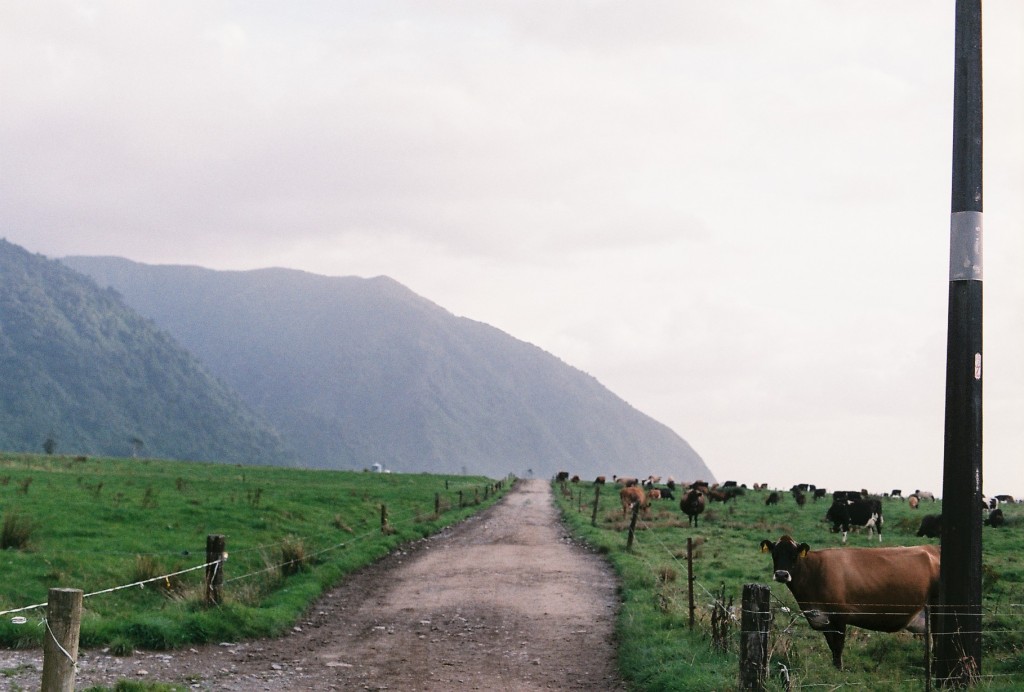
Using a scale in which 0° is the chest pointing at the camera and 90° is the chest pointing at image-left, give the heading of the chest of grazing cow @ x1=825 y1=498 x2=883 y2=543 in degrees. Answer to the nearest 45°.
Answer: approximately 90°

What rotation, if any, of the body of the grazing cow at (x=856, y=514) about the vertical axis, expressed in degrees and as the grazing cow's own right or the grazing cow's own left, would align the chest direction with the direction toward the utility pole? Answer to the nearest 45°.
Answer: approximately 90° to the grazing cow's own left

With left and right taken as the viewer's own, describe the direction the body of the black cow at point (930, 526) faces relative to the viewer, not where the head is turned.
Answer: facing to the left of the viewer

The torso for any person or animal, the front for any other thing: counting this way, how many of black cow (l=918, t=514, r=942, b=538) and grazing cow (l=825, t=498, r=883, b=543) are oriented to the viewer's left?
2

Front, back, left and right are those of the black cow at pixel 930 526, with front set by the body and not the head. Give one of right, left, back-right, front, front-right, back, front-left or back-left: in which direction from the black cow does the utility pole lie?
left

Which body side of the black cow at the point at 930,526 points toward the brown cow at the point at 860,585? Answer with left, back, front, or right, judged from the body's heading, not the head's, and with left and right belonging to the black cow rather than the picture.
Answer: left

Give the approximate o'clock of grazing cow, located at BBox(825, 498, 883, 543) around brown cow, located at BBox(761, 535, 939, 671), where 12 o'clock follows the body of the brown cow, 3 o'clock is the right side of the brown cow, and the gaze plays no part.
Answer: The grazing cow is roughly at 3 o'clock from the brown cow.

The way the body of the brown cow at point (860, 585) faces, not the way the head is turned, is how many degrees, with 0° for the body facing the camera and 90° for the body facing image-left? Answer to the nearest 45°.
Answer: approximately 90°

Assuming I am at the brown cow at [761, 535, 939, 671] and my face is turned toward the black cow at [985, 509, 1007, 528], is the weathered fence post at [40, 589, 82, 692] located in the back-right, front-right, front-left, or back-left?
back-left

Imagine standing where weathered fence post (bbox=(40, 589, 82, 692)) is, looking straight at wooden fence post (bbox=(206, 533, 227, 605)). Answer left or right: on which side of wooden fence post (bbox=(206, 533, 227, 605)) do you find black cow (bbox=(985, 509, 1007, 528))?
right
